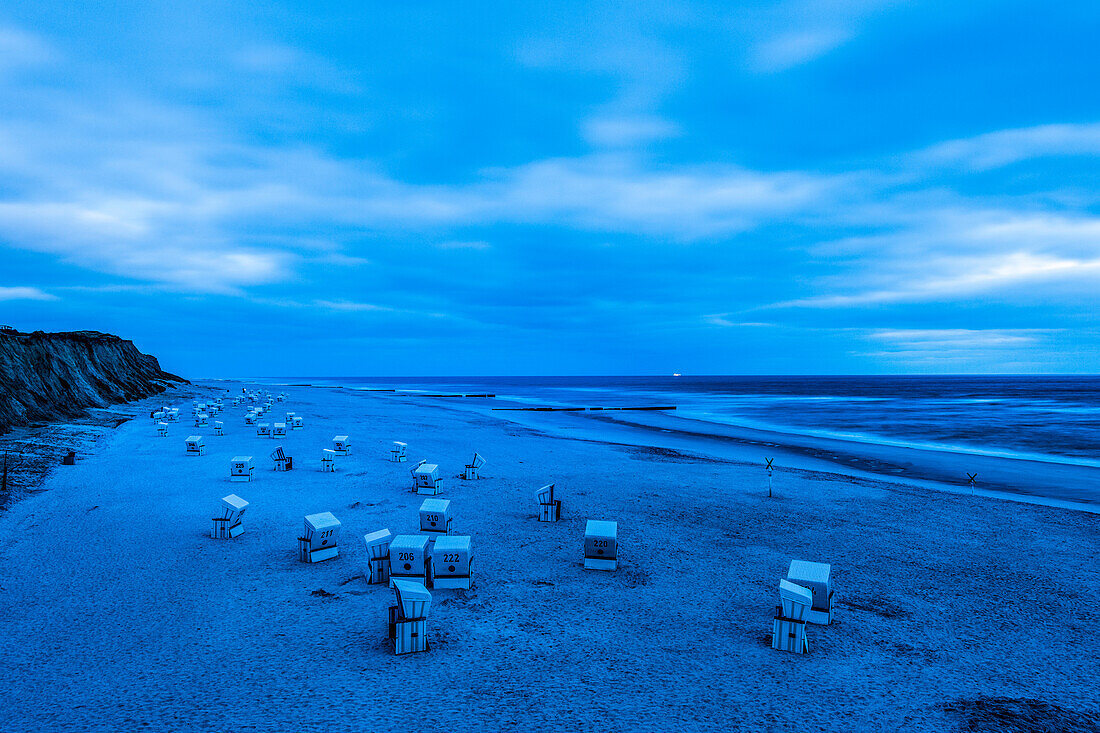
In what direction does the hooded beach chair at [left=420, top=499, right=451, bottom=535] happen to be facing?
away from the camera

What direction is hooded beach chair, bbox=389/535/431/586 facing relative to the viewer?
away from the camera

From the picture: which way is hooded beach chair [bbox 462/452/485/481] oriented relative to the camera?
to the viewer's left

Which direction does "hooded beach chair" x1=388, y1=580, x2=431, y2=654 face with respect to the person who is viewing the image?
facing away from the viewer and to the left of the viewer

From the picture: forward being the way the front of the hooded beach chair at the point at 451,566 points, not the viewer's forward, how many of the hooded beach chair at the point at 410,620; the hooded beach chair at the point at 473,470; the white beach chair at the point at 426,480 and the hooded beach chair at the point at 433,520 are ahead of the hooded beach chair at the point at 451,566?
3

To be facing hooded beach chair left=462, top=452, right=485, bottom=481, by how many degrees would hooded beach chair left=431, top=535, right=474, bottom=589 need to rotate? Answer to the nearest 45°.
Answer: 0° — it already faces it

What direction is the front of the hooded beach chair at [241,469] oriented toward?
away from the camera

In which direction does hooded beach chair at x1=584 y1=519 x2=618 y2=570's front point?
away from the camera

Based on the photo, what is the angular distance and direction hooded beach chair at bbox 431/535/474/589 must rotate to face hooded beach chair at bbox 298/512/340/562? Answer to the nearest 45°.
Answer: approximately 45° to its left

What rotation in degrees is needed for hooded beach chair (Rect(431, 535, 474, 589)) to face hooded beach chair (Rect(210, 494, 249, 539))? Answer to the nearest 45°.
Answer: approximately 45° to its left

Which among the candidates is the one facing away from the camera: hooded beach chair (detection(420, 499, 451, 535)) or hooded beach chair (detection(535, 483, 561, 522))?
hooded beach chair (detection(420, 499, 451, 535))

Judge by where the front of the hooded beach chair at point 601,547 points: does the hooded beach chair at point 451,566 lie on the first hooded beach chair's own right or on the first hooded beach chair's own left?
on the first hooded beach chair's own left

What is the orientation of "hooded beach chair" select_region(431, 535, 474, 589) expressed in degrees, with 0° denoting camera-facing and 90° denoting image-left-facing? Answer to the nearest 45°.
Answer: approximately 180°
